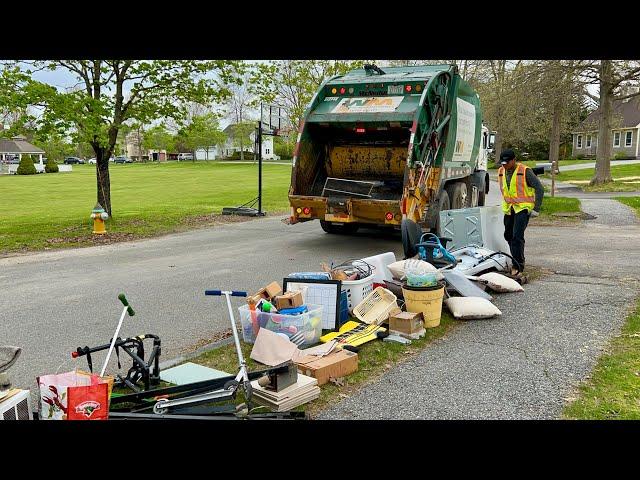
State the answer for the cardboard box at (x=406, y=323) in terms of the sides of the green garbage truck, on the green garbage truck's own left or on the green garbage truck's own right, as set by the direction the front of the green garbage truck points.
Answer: on the green garbage truck's own right

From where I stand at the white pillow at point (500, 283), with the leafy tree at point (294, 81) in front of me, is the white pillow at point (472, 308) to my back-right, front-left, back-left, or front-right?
back-left

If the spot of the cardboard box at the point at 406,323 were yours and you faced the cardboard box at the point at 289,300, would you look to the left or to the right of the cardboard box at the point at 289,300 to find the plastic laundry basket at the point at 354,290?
right

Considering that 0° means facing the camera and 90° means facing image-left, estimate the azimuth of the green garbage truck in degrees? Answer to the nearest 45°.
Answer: approximately 225°

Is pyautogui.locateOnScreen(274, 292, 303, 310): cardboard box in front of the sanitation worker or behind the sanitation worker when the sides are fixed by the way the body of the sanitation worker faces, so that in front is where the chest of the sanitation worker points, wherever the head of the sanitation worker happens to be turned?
in front

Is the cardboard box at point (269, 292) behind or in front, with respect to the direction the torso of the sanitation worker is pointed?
in front

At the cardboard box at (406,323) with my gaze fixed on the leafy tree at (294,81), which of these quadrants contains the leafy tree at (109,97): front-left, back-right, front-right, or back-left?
front-left

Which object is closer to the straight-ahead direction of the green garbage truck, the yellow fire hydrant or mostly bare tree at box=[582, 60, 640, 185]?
the mostly bare tree

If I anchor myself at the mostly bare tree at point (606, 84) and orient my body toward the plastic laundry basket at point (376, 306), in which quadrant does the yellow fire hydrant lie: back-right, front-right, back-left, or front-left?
front-right

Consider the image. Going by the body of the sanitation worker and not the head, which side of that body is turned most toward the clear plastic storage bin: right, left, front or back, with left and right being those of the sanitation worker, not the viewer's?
front

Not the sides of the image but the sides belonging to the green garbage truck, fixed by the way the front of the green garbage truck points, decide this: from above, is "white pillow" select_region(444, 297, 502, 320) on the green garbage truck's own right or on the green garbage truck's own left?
on the green garbage truck's own right

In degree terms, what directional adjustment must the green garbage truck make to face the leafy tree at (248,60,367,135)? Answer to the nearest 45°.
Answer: approximately 45° to its left

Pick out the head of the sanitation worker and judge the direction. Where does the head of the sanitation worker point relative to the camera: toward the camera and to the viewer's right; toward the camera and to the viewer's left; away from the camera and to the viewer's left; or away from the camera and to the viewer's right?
toward the camera and to the viewer's left

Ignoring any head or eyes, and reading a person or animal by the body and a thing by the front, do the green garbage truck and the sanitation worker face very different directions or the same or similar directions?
very different directions

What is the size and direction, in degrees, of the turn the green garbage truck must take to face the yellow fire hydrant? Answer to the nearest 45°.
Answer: approximately 135° to its left
